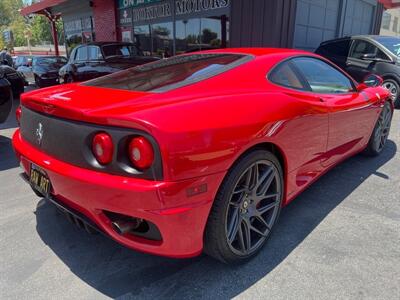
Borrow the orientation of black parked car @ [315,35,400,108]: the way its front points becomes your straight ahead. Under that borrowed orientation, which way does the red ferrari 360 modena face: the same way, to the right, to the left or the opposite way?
to the left

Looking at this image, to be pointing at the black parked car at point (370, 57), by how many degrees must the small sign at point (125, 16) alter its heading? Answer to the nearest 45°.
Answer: approximately 45° to its left

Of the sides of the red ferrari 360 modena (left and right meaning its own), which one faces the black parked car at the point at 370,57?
front

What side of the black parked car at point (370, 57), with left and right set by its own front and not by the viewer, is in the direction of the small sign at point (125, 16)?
back

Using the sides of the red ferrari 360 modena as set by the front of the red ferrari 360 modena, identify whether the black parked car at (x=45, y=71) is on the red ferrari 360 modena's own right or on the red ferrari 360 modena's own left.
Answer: on the red ferrari 360 modena's own left

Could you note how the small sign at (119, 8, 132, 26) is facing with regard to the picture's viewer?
facing the viewer

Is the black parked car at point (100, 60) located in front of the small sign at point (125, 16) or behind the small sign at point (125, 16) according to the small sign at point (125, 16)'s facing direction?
in front

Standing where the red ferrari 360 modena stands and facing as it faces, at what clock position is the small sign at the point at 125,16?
The small sign is roughly at 10 o'clock from the red ferrari 360 modena.

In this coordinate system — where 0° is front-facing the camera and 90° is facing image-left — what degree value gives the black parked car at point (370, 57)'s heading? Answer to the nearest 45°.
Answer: approximately 315°

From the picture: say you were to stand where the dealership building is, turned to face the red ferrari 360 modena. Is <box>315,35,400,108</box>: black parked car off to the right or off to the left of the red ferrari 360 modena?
left

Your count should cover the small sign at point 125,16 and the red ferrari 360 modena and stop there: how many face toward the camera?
1

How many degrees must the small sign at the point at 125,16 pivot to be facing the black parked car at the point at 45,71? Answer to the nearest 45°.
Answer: approximately 45° to its right

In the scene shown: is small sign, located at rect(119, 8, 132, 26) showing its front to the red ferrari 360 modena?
yes

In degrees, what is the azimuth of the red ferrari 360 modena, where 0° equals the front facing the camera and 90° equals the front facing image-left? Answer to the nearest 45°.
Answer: approximately 225°

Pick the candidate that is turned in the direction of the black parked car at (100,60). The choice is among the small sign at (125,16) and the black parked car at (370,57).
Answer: the small sign

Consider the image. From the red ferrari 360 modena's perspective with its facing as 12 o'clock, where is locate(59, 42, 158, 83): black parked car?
The black parked car is roughly at 10 o'clock from the red ferrari 360 modena.
